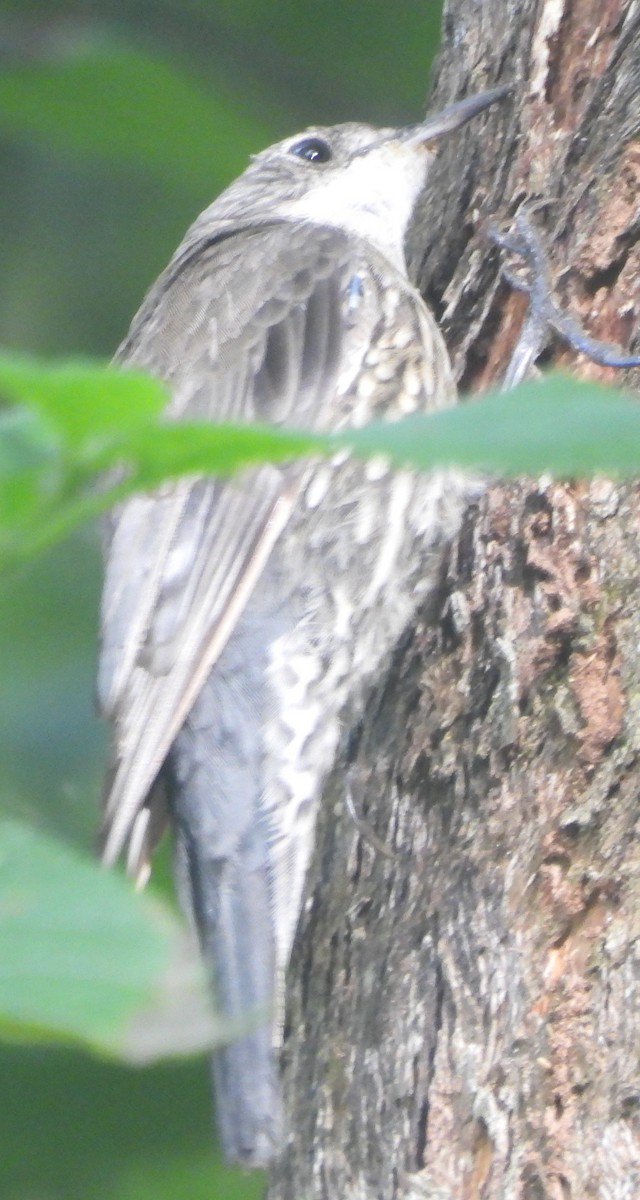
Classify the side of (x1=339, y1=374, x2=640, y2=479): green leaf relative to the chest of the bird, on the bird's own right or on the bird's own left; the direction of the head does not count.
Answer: on the bird's own right

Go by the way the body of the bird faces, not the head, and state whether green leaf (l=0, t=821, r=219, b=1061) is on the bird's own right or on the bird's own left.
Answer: on the bird's own right

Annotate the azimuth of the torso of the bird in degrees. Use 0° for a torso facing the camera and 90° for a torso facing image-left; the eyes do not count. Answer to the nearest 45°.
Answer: approximately 270°

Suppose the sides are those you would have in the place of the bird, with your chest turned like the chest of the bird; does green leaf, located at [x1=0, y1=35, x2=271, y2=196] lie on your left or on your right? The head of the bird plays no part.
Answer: on your left
